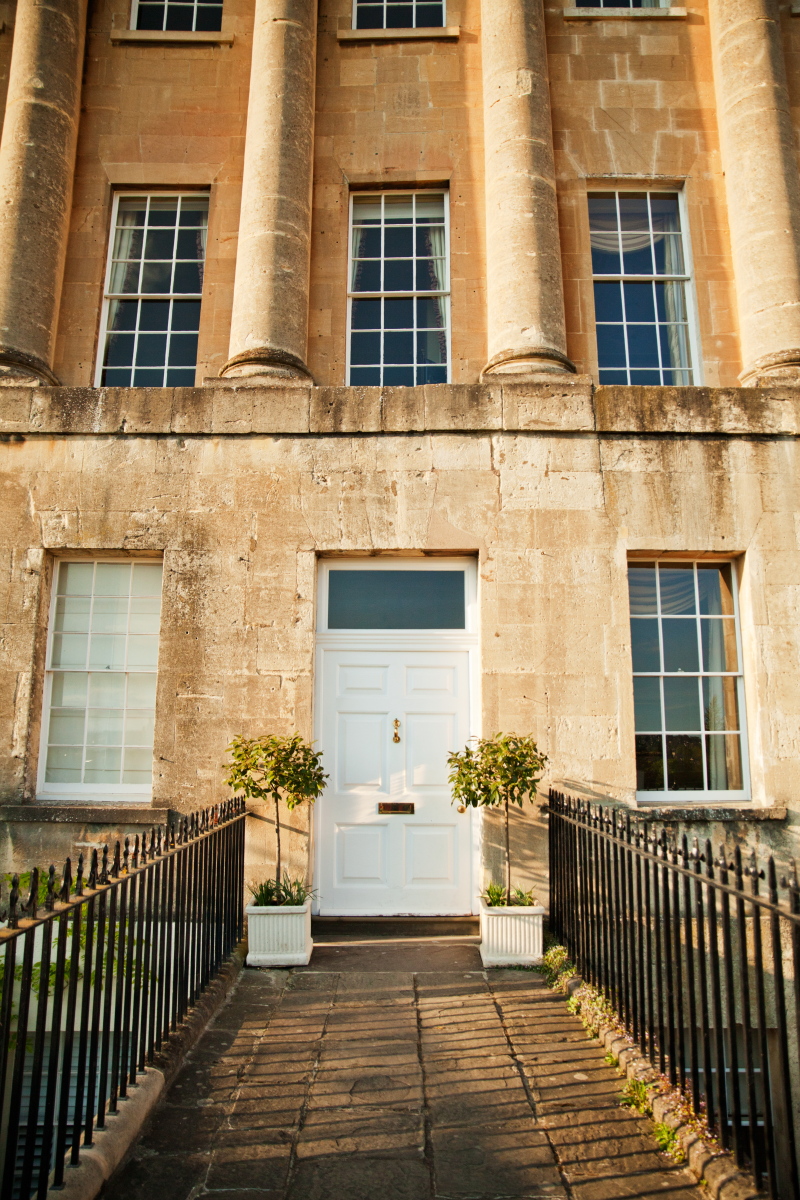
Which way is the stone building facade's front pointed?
toward the camera

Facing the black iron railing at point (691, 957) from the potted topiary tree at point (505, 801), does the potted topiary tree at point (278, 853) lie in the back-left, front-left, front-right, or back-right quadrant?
back-right
